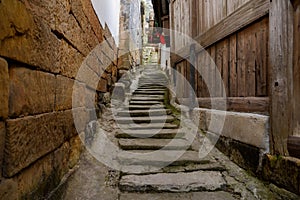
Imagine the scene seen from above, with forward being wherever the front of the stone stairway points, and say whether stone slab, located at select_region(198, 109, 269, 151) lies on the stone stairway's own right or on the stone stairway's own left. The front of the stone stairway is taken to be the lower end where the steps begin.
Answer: on the stone stairway's own left

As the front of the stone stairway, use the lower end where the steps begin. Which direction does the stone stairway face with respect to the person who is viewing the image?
facing the viewer

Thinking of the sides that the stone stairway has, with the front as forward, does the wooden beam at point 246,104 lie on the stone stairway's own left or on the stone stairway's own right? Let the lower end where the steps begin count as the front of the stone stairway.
on the stone stairway's own left

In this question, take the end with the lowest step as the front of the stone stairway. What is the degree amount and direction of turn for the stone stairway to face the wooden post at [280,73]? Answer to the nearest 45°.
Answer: approximately 45° to its left
